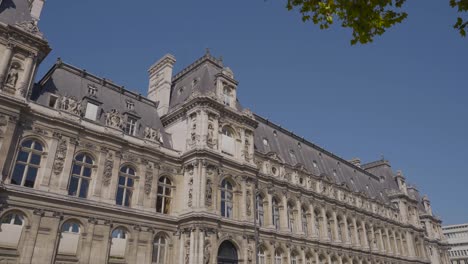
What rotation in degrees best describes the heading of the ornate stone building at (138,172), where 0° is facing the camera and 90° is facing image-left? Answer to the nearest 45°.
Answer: approximately 315°
